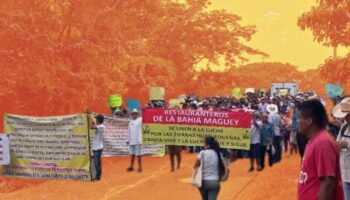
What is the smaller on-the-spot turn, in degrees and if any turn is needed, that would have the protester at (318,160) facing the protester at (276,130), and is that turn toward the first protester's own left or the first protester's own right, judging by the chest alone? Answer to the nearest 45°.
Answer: approximately 90° to the first protester's own right

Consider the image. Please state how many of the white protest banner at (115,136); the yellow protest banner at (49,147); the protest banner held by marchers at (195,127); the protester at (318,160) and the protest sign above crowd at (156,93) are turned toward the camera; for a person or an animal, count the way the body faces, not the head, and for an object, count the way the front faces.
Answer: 4

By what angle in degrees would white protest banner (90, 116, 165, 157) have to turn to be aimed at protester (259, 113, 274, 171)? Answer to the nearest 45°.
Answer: approximately 45° to its left

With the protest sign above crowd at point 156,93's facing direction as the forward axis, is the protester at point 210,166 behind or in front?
in front

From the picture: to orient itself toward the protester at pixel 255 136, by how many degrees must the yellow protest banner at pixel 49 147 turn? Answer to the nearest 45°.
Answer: approximately 90° to its left

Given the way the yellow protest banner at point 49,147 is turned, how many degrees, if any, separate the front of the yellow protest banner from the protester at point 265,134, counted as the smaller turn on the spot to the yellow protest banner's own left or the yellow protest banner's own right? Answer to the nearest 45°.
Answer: approximately 90° to the yellow protest banner's own left

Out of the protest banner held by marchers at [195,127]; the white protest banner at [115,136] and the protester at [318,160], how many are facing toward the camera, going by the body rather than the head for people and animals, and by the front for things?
2

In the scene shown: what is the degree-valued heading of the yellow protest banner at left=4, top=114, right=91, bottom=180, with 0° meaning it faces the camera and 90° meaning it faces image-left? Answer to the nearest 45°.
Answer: approximately 0°

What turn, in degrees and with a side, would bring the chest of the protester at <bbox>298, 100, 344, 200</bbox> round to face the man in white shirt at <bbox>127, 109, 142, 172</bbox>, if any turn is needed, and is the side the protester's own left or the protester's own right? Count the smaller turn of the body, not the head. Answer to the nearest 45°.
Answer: approximately 45° to the protester's own right

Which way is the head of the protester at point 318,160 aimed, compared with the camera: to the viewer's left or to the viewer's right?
to the viewer's left

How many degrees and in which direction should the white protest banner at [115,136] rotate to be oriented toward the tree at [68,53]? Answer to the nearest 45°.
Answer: approximately 180°

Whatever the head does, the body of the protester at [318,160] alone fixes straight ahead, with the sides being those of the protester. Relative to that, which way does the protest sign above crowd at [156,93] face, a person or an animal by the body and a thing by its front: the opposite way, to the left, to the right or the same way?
to the left
